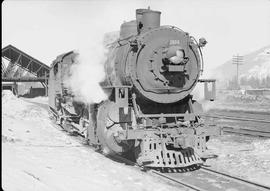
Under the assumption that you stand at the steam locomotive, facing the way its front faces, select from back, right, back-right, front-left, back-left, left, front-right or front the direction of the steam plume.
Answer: back

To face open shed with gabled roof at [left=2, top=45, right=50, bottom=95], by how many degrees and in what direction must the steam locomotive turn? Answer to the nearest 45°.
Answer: approximately 180°

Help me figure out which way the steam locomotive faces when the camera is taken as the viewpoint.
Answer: facing the viewer and to the right of the viewer
